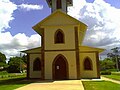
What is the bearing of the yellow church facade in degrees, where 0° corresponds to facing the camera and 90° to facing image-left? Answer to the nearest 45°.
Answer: approximately 0°
